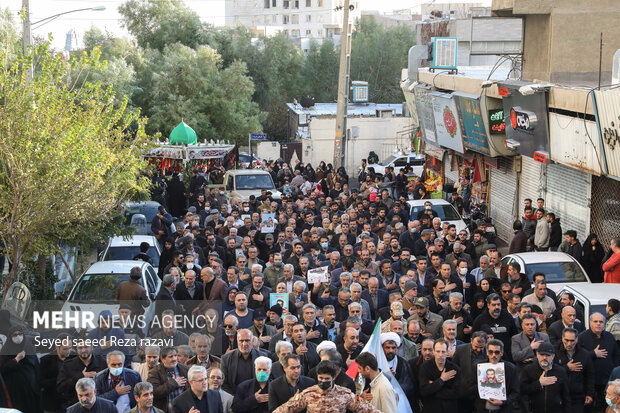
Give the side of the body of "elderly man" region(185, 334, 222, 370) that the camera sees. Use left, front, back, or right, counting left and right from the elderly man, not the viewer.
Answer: front

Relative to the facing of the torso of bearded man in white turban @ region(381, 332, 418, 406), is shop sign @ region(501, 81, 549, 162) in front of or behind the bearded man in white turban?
behind

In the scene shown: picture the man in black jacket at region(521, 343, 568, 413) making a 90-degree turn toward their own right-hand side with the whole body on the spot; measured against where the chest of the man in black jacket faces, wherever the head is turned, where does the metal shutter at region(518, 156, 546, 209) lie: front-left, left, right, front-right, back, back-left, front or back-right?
right

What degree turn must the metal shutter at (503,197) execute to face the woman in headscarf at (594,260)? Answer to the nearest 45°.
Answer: approximately 45° to its left

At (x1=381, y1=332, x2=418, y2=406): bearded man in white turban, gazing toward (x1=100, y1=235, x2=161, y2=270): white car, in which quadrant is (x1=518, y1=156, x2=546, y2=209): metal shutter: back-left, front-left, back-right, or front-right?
front-right

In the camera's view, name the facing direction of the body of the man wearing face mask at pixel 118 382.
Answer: toward the camera

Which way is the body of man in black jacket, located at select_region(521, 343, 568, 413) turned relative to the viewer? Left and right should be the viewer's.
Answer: facing the viewer

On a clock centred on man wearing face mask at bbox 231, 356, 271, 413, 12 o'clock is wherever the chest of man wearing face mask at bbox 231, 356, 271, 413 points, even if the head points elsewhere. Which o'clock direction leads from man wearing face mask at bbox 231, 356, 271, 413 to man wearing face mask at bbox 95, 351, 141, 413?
man wearing face mask at bbox 95, 351, 141, 413 is roughly at 3 o'clock from man wearing face mask at bbox 231, 356, 271, 413.

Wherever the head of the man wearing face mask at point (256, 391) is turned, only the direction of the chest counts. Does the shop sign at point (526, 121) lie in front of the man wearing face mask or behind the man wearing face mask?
behind

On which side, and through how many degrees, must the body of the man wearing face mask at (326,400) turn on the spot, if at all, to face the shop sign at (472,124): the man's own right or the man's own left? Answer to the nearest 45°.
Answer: approximately 180°
